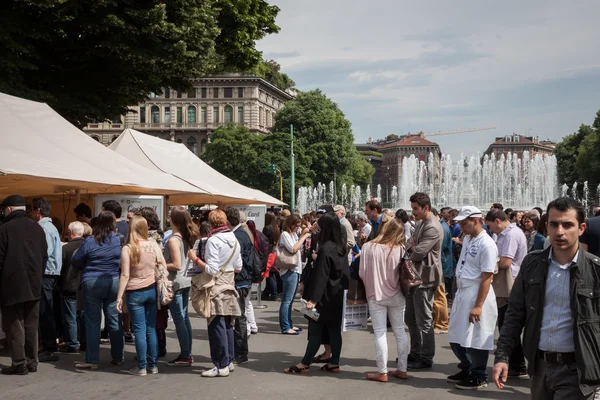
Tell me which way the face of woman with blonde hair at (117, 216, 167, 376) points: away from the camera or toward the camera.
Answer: away from the camera

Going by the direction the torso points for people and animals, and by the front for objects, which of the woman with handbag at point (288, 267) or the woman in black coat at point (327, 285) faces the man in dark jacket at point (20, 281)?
the woman in black coat at point (327, 285)

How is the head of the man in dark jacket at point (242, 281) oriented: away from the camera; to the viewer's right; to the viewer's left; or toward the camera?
away from the camera

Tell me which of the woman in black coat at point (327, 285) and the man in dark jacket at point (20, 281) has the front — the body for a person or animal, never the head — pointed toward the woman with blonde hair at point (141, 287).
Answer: the woman in black coat

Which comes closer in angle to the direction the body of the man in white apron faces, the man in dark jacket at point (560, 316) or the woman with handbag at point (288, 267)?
the man in dark jacket

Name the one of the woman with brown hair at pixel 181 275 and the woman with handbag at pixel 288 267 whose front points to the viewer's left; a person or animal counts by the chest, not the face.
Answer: the woman with brown hair

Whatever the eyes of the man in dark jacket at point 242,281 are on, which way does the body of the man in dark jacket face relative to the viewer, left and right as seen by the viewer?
facing away from the viewer and to the left of the viewer

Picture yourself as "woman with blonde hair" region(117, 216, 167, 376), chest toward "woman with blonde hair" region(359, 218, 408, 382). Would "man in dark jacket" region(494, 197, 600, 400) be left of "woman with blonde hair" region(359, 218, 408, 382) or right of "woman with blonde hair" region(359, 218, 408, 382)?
right

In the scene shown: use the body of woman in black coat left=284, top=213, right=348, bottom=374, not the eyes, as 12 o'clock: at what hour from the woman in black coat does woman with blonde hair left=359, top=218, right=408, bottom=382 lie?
The woman with blonde hair is roughly at 7 o'clock from the woman in black coat.
